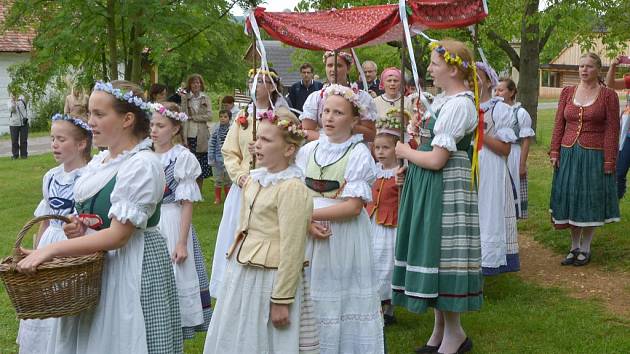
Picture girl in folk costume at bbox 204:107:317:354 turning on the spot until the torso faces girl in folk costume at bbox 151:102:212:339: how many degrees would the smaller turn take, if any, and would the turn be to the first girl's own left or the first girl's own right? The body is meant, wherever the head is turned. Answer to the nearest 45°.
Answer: approximately 135° to the first girl's own right

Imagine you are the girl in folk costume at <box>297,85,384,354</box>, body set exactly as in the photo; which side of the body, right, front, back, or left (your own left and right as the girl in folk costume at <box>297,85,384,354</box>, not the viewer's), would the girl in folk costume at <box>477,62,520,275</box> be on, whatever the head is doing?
back

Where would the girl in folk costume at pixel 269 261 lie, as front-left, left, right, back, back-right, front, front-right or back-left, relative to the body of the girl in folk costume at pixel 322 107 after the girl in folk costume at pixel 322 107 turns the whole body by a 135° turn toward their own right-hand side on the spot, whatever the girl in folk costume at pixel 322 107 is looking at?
back-left

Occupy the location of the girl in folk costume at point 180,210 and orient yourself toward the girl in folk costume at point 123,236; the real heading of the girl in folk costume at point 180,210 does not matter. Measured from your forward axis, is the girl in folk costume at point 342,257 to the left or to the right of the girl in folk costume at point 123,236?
left

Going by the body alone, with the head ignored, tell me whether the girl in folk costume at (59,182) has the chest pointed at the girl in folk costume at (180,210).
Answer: no

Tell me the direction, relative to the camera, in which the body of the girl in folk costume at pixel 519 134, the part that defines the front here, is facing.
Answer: to the viewer's left

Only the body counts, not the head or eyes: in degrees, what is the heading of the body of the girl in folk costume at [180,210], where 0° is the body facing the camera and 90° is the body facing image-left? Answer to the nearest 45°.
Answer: approximately 45°

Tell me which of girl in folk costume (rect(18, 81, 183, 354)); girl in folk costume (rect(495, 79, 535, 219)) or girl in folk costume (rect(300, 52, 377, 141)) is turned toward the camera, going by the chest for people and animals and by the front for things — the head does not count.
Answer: girl in folk costume (rect(300, 52, 377, 141))

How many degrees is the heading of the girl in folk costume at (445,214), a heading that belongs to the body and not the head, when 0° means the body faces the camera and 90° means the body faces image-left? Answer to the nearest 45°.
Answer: approximately 90°

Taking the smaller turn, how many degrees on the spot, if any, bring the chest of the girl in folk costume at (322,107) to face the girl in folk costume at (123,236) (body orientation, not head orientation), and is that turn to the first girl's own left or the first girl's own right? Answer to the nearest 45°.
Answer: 0° — they already face them
